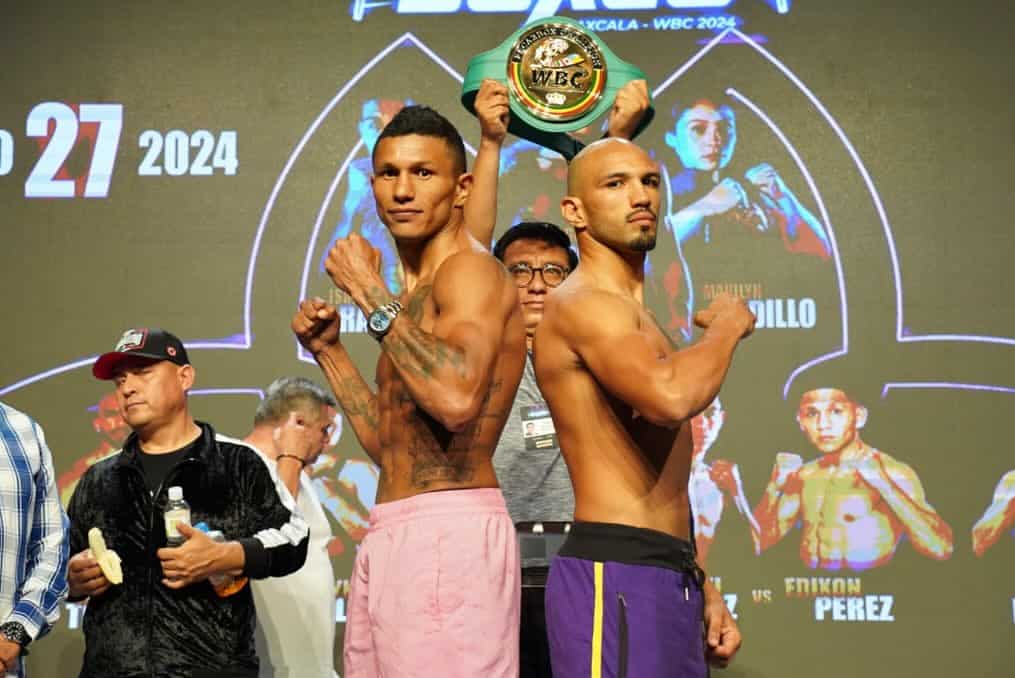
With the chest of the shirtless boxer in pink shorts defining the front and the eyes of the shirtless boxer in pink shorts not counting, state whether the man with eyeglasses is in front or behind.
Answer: behind

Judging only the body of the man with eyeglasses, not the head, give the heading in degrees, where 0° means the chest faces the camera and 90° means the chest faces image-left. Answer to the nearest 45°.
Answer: approximately 0°

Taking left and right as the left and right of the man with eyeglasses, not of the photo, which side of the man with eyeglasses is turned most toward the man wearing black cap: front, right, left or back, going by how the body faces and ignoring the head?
right

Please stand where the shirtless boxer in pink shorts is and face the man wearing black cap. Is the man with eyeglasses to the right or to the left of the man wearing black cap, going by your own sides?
right

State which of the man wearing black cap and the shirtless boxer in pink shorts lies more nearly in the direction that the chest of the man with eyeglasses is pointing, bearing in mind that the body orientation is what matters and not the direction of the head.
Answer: the shirtless boxer in pink shorts

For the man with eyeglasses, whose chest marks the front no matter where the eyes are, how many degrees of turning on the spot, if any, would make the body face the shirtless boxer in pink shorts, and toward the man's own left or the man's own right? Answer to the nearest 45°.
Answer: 0° — they already face them

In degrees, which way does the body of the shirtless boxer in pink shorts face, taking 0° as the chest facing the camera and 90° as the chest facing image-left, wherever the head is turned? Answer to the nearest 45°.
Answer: approximately 45°

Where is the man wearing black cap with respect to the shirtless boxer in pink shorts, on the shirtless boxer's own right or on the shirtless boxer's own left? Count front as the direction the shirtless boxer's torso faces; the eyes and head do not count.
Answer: on the shirtless boxer's own right
